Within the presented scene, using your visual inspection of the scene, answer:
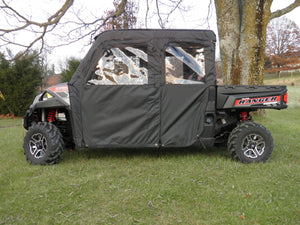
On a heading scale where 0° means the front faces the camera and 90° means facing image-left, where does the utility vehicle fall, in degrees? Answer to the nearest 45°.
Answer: approximately 90°

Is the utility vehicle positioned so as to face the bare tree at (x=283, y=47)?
no
